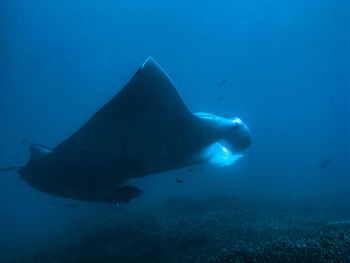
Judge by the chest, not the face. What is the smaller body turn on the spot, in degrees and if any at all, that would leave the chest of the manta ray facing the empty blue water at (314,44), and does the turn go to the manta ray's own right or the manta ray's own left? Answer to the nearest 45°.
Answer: approximately 45° to the manta ray's own left

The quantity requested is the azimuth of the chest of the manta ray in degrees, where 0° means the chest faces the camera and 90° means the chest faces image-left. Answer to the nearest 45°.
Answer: approximately 270°
